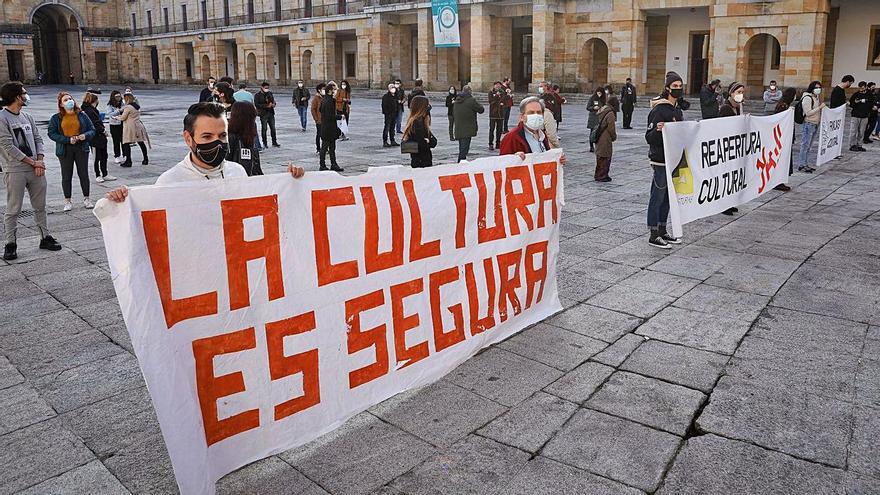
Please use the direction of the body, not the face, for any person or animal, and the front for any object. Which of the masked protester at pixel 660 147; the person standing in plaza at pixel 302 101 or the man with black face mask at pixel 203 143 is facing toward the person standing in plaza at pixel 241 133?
the person standing in plaza at pixel 302 101

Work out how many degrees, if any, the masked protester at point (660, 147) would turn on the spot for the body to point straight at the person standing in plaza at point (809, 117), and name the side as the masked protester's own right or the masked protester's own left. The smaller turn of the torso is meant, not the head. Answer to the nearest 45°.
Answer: approximately 135° to the masked protester's own left

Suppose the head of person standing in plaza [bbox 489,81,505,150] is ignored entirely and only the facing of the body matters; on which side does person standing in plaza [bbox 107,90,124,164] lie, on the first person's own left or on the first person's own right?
on the first person's own right

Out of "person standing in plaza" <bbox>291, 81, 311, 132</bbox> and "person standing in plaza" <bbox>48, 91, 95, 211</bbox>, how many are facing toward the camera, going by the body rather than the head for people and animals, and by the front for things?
2

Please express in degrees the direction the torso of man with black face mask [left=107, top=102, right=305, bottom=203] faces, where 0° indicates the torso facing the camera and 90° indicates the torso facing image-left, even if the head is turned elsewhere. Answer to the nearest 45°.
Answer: approximately 315°

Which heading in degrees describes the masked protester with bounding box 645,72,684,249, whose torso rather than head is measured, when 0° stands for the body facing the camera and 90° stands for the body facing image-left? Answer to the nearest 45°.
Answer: approximately 315°
